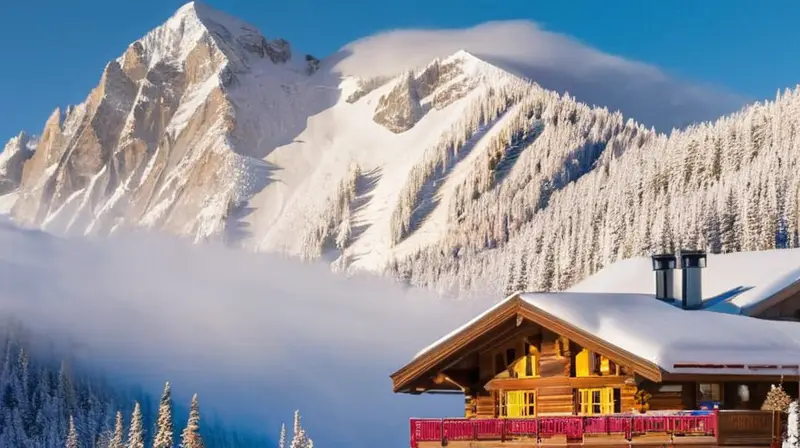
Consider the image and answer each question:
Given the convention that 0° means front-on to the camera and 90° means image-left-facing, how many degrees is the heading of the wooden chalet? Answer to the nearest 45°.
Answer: approximately 45°

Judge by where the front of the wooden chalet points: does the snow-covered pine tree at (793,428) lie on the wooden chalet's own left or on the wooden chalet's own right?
on the wooden chalet's own left
